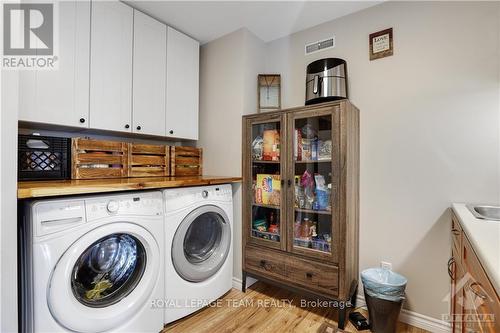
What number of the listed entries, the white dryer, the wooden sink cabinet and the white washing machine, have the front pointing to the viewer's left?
1

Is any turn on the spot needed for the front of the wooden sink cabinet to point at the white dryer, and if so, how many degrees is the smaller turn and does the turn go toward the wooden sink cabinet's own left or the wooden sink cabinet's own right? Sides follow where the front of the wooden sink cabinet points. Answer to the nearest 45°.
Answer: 0° — it already faces it

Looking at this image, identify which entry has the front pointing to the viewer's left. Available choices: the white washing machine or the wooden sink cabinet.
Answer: the wooden sink cabinet

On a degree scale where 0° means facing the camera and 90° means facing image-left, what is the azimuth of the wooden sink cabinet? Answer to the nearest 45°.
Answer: approximately 90°

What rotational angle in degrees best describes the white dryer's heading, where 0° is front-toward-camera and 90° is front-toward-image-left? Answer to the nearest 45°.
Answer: approximately 315°

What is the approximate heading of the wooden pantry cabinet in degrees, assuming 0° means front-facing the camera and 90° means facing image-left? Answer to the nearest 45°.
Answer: approximately 45°

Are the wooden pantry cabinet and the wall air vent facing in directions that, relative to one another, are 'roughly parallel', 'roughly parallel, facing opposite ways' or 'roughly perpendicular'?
roughly parallel

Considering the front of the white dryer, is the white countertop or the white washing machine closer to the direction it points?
the white countertop
